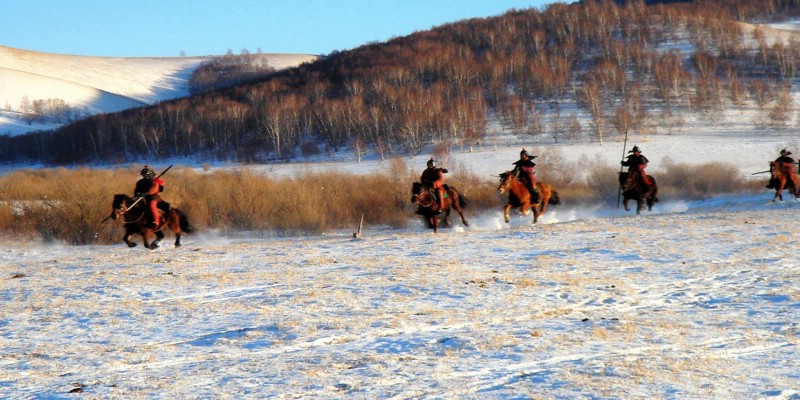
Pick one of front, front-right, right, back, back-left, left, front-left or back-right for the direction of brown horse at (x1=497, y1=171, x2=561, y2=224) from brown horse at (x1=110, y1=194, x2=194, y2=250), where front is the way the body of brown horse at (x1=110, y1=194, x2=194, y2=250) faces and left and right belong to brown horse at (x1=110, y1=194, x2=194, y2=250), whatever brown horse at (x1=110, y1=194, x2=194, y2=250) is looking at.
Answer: back

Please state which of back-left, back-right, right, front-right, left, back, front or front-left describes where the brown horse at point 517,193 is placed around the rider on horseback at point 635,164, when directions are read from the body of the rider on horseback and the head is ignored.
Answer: front

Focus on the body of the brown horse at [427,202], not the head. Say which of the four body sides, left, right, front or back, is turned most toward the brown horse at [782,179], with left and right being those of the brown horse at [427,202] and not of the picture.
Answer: back

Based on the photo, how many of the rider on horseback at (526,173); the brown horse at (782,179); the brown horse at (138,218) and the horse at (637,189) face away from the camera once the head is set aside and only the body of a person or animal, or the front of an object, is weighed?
0

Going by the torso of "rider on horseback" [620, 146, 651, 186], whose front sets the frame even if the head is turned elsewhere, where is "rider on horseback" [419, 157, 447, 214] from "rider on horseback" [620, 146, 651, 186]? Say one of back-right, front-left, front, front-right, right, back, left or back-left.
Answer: front

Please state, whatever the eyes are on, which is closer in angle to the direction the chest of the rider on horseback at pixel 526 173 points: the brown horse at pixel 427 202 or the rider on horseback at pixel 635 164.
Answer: the brown horse

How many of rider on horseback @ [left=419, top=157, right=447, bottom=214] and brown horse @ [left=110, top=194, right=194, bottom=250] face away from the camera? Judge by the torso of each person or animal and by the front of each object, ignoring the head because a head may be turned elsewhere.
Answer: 0

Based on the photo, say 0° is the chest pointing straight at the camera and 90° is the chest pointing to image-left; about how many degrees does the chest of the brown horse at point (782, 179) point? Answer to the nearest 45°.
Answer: approximately 45°

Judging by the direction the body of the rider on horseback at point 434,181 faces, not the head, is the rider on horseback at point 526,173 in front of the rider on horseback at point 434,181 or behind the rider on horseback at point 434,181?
behind

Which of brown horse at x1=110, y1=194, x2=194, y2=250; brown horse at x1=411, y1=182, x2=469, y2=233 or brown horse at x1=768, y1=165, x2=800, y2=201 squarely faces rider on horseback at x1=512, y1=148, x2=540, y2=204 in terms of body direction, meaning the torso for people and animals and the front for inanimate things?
brown horse at x1=768, y1=165, x2=800, y2=201

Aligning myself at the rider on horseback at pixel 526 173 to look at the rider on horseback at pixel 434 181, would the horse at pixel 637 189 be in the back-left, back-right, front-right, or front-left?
back-right

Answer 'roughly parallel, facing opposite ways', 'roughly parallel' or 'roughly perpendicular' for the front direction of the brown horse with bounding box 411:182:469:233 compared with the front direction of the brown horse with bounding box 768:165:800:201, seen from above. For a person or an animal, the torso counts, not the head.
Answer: roughly parallel

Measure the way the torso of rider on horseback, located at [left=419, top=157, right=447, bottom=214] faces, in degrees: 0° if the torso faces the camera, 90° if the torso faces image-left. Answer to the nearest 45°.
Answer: approximately 45°

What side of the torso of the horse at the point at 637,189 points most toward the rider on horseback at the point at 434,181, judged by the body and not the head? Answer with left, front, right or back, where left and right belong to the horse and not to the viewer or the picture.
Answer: front

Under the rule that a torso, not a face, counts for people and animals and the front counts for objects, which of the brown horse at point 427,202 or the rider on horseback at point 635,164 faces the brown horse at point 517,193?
the rider on horseback

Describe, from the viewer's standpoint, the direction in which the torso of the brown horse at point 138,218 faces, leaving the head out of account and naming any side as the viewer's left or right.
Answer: facing to the left of the viewer

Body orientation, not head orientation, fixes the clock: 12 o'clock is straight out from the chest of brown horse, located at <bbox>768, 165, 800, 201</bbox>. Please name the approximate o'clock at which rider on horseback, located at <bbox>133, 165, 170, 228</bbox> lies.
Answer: The rider on horseback is roughly at 12 o'clock from the brown horse.

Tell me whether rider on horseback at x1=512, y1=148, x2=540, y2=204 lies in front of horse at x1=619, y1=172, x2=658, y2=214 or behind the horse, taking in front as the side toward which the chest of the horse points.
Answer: in front
